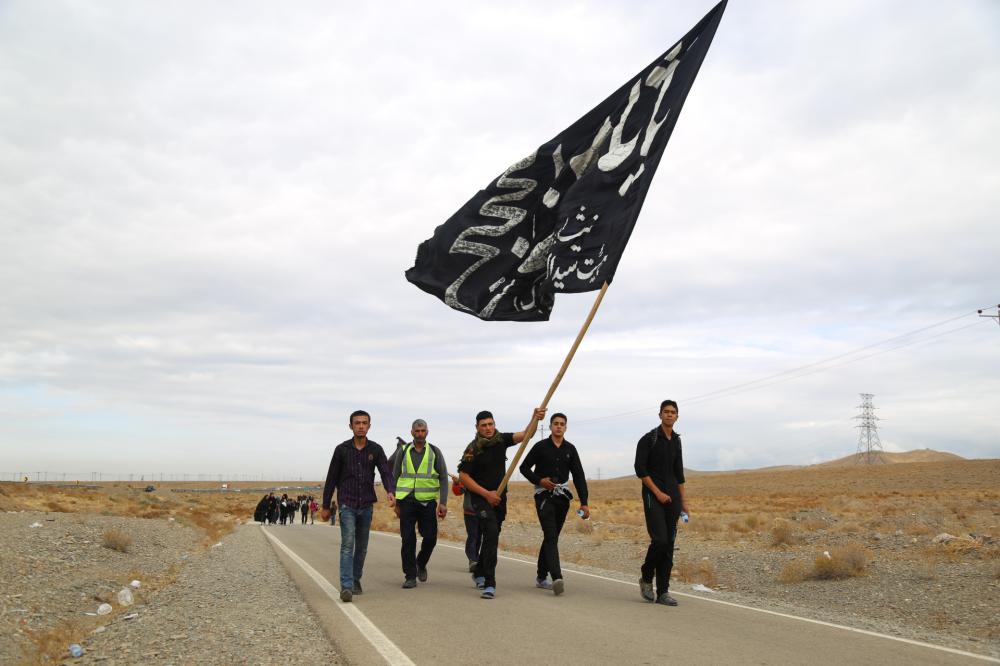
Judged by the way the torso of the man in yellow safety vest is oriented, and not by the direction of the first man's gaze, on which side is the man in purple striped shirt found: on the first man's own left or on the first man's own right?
on the first man's own right

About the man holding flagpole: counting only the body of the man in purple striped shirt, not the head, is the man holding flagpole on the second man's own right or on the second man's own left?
on the second man's own left

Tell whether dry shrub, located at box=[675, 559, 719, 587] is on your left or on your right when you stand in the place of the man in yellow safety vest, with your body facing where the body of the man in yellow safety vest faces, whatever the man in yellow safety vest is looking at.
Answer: on your left

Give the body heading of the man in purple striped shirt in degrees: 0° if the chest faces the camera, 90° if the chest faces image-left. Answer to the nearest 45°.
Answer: approximately 0°

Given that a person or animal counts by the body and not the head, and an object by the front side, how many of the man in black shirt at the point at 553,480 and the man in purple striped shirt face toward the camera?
2
